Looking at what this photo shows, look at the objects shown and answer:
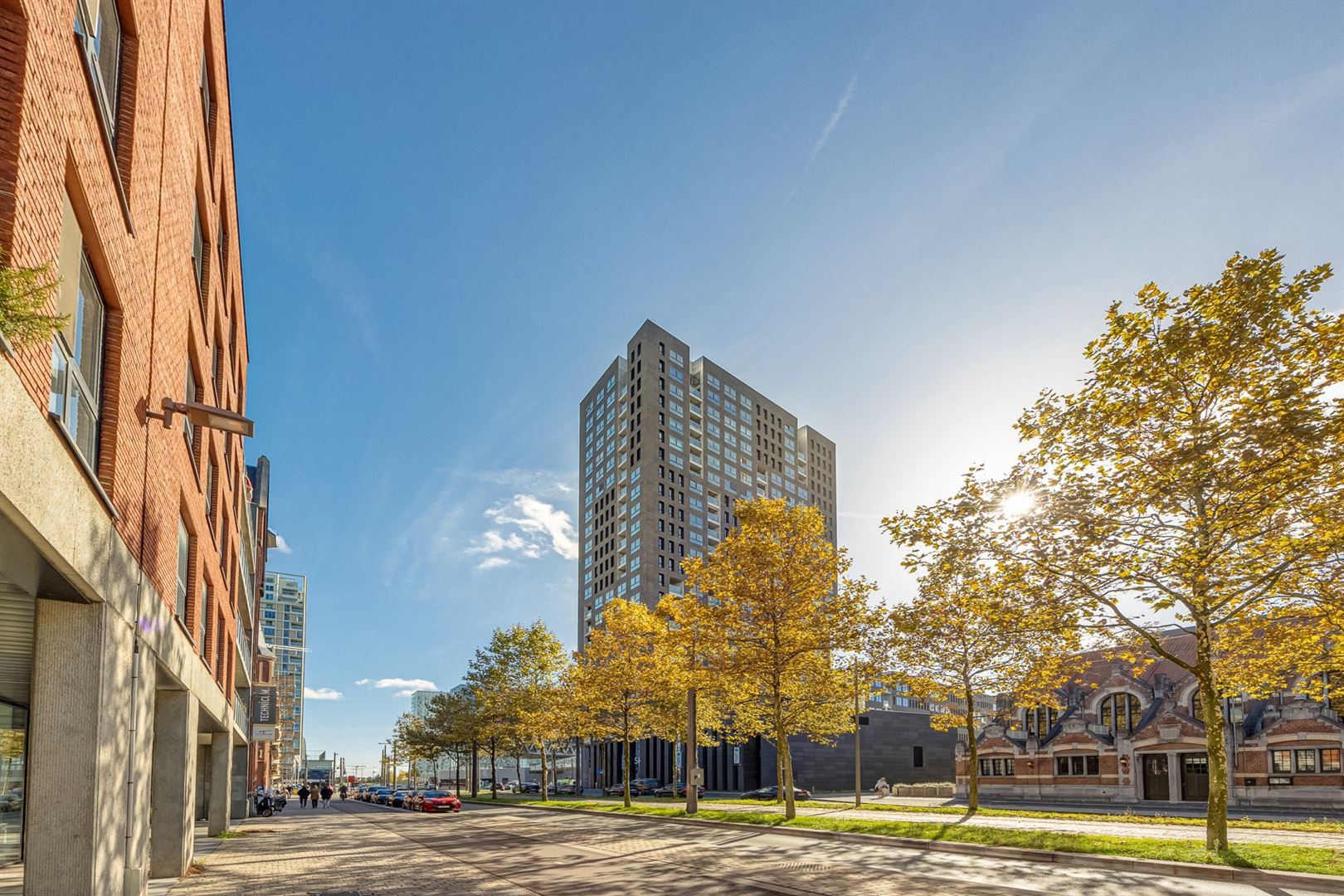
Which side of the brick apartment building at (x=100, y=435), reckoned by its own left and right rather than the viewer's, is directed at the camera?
right

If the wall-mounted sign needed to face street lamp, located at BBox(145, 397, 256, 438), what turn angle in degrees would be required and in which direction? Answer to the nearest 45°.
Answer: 0° — it already faces it

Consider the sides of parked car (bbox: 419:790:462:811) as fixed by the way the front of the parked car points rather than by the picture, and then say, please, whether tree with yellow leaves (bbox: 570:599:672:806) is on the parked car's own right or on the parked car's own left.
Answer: on the parked car's own left

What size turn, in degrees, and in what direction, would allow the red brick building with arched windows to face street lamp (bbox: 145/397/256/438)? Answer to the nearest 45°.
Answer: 0° — it already faces it

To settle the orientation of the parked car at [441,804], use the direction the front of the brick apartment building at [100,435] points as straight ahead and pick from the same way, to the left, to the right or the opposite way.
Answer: to the right

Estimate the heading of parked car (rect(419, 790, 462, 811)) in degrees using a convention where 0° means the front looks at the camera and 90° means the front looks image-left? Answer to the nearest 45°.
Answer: approximately 0°

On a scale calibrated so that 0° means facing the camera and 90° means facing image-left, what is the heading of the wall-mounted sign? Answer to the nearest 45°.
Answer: approximately 0°

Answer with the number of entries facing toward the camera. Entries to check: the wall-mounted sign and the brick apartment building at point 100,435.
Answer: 1

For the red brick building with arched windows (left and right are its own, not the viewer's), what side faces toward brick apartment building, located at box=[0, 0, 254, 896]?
front

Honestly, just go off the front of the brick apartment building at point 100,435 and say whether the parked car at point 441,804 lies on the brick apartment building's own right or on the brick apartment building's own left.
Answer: on the brick apartment building's own left

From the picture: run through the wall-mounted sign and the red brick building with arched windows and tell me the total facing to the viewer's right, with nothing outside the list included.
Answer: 0
